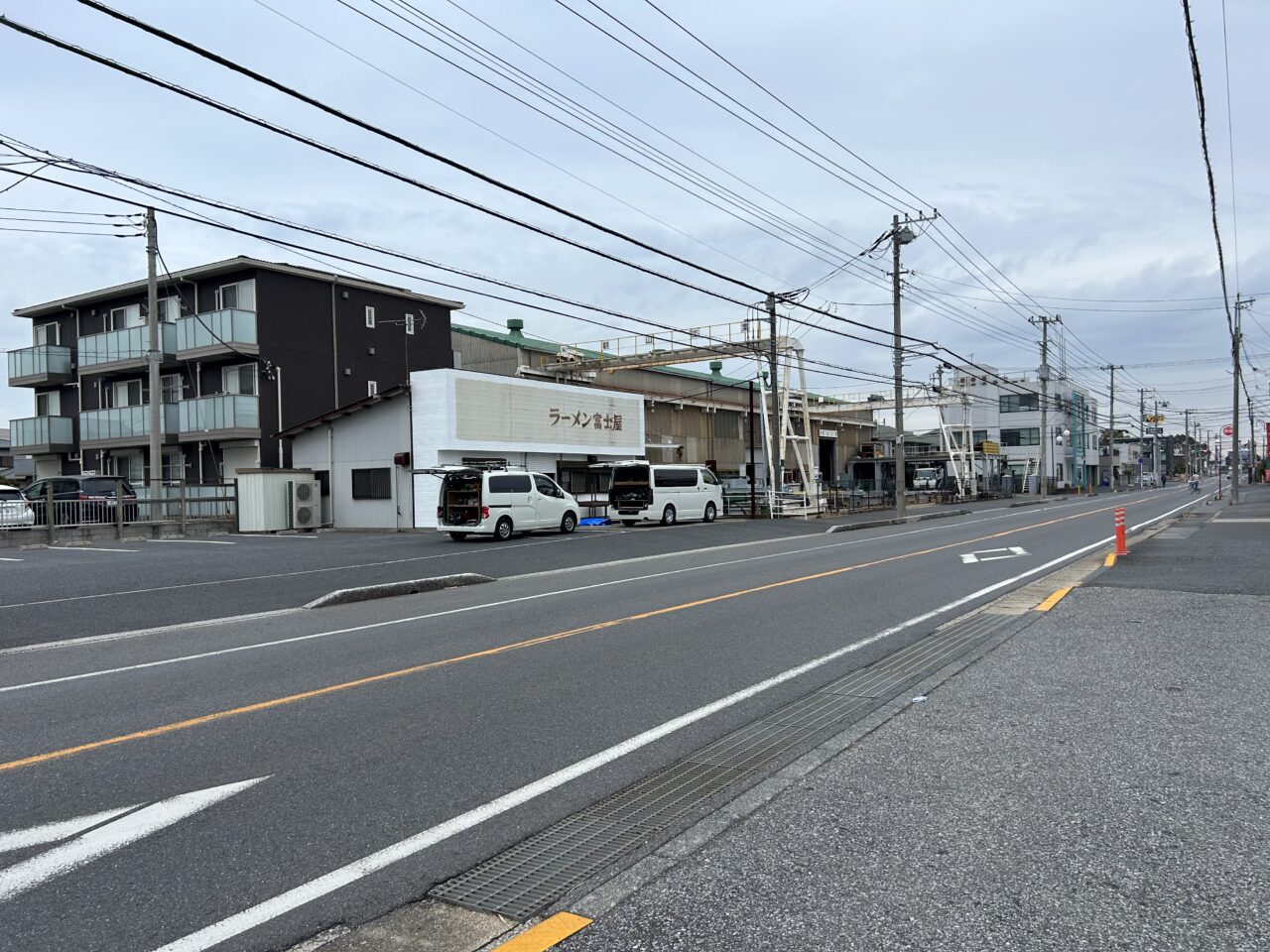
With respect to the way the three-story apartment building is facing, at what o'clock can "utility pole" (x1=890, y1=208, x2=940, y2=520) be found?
The utility pole is roughly at 8 o'clock from the three-story apartment building.

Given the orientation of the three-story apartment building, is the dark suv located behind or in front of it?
in front

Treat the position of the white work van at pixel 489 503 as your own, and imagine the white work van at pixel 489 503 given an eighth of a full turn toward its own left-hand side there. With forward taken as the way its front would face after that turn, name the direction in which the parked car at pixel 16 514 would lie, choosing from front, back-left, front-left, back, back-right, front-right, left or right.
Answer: left

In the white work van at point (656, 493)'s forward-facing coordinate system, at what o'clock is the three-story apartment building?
The three-story apartment building is roughly at 8 o'clock from the white work van.

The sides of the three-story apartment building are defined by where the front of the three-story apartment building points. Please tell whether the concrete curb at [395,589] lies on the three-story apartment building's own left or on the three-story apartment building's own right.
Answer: on the three-story apartment building's own left

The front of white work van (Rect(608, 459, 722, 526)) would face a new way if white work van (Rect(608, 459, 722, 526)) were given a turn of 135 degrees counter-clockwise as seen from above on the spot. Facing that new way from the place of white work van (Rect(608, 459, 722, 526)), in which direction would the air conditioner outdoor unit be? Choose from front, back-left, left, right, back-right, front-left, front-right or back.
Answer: front

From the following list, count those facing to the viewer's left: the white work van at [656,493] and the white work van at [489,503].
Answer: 0

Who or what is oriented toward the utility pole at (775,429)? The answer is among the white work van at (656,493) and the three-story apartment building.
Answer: the white work van

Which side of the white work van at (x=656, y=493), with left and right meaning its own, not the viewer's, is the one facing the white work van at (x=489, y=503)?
back

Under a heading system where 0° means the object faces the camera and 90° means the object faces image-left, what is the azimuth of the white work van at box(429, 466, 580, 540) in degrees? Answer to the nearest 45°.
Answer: approximately 225°

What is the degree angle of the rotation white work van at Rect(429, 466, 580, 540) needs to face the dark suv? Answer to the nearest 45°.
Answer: approximately 135° to its left

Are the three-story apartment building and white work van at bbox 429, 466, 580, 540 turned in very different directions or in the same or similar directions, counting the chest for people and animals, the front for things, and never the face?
very different directions

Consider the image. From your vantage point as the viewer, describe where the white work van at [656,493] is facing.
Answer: facing away from the viewer and to the right of the viewer

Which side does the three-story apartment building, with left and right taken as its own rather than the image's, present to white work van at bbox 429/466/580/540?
left

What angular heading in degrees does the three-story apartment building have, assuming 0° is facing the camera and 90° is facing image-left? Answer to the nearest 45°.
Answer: approximately 45°

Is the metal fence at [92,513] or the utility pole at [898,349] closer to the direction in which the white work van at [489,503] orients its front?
the utility pole

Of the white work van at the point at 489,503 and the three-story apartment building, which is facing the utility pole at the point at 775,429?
the white work van

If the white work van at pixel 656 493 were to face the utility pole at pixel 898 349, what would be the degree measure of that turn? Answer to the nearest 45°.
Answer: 0° — it already faces it

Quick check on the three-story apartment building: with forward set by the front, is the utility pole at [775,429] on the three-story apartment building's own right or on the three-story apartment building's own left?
on the three-story apartment building's own left
